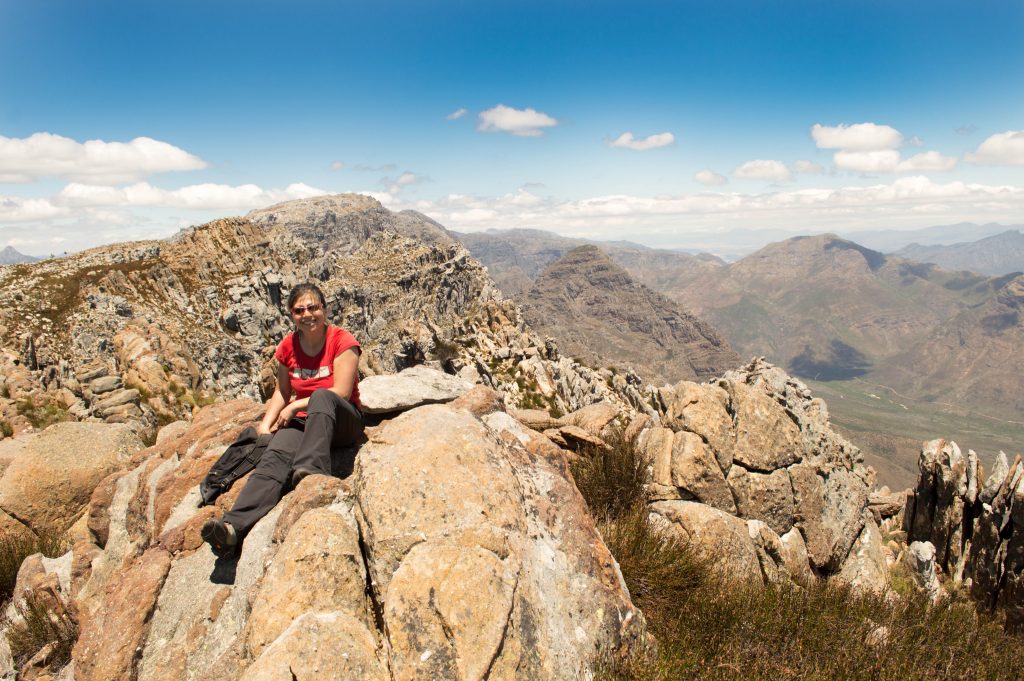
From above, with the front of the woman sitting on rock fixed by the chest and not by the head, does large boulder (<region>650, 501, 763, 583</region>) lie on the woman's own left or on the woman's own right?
on the woman's own left

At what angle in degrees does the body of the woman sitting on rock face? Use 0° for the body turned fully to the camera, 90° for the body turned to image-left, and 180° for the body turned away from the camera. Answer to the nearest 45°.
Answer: approximately 45°

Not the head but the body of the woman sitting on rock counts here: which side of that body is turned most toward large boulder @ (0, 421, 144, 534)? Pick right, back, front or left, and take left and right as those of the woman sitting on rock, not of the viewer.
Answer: right

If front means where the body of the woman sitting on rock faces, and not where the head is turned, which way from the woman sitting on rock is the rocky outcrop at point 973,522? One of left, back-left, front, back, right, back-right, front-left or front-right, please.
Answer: back-left

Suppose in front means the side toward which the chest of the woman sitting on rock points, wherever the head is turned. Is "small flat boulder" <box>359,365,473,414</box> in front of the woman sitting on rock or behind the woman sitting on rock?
behind
